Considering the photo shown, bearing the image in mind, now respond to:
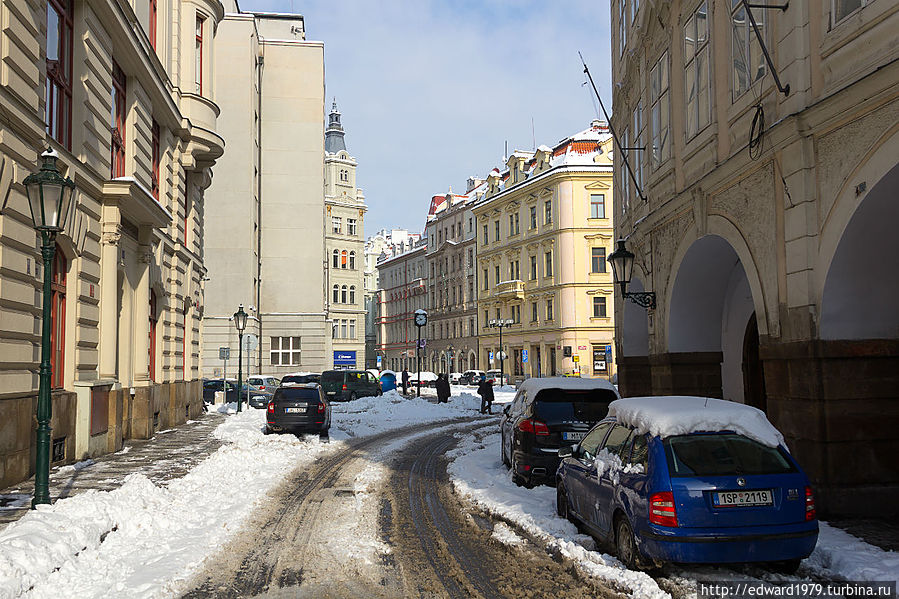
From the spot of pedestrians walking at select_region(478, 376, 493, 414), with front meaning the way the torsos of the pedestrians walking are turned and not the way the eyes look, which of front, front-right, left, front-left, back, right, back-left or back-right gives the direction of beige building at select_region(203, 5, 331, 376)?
front-left

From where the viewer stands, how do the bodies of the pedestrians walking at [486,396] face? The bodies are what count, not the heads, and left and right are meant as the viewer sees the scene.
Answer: facing away from the viewer

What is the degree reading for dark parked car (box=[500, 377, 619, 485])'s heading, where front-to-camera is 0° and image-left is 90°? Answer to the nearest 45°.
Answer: approximately 180°

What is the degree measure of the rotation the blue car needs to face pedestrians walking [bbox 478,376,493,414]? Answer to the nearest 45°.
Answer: approximately 45° to its right

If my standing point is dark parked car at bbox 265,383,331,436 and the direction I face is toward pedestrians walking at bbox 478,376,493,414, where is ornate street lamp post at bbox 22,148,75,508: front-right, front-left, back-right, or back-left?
back-right

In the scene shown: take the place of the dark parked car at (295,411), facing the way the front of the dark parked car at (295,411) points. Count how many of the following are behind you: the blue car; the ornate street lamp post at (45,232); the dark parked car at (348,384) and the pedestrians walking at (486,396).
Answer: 2

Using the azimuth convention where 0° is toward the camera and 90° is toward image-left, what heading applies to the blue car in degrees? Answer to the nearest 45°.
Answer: approximately 135°

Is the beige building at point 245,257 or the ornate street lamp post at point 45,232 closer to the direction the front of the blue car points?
the beige building

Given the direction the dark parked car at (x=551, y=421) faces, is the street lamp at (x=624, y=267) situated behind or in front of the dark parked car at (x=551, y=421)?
in front

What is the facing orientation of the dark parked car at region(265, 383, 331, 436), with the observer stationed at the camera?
facing away from the viewer

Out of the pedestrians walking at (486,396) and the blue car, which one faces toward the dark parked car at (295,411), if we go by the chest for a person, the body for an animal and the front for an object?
the blue car

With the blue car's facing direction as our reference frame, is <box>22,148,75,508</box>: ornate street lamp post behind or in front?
in front

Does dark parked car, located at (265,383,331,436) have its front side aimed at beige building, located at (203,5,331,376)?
yes
